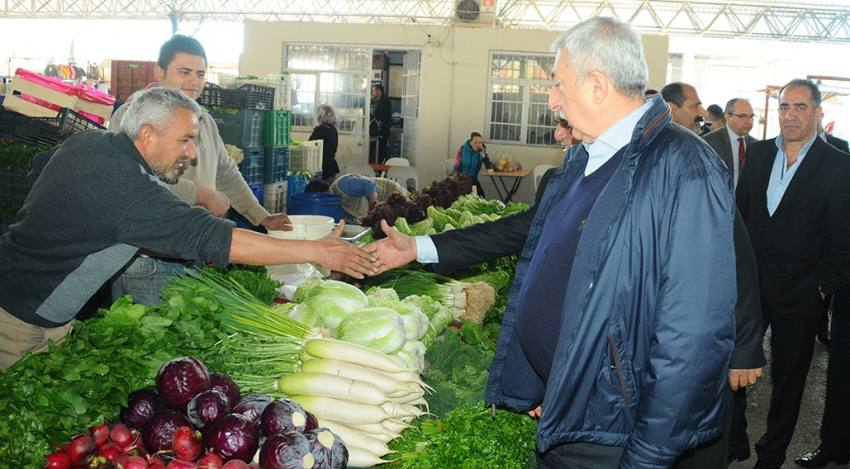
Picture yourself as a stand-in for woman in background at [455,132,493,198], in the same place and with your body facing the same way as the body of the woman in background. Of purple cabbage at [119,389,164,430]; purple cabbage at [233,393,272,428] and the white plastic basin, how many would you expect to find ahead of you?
3

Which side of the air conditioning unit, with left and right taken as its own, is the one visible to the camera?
front

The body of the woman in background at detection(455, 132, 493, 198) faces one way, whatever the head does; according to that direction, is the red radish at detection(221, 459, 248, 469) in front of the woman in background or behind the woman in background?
in front

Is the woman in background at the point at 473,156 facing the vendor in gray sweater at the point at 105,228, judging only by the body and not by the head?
yes

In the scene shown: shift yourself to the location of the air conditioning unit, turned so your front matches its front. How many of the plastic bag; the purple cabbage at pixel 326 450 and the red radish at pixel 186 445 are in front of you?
3

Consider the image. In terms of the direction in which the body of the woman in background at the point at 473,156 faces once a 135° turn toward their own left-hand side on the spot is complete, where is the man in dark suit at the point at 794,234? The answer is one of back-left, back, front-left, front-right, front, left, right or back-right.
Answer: back-right

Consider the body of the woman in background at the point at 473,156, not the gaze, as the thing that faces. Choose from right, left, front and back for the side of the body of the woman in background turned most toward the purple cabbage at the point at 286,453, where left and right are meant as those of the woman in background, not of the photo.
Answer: front

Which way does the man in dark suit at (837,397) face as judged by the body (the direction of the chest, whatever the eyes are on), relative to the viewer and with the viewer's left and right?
facing the viewer and to the left of the viewer

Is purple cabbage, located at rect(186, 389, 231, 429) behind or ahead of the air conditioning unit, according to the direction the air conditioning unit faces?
ahead

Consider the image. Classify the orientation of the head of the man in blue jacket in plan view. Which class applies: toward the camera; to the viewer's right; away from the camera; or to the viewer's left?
to the viewer's left

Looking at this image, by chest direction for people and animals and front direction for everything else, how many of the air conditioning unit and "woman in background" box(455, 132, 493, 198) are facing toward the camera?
2

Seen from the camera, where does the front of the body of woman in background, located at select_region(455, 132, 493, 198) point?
toward the camera

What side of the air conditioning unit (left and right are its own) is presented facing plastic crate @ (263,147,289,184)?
front
